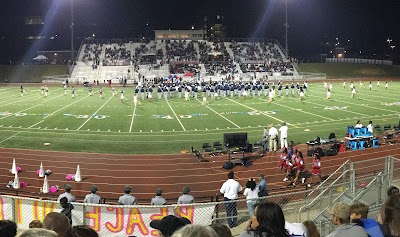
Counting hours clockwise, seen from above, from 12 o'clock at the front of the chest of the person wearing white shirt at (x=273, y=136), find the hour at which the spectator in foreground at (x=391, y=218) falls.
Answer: The spectator in foreground is roughly at 6 o'clock from the person wearing white shirt.

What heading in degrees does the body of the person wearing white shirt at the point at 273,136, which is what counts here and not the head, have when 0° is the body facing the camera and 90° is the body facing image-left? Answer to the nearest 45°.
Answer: approximately 180°

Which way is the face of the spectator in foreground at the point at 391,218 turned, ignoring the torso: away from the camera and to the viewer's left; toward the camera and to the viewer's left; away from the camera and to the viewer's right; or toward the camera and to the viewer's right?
away from the camera and to the viewer's left

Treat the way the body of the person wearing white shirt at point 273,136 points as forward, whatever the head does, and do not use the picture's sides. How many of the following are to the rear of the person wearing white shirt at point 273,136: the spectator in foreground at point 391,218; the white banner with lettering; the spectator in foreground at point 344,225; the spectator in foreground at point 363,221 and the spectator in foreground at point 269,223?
5

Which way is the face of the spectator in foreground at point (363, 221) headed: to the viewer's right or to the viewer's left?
to the viewer's left

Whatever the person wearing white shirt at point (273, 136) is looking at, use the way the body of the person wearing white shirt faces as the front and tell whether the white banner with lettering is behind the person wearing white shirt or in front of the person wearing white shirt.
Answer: behind

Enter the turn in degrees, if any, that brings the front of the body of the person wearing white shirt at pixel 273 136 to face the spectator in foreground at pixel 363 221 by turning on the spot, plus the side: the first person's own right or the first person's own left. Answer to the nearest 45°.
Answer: approximately 180°

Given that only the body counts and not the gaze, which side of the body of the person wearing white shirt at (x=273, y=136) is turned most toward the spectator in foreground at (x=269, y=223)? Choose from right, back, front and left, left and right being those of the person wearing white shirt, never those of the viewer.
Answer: back

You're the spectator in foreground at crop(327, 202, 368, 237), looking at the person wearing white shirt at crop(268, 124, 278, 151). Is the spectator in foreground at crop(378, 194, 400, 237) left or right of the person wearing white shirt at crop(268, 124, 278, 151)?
right
